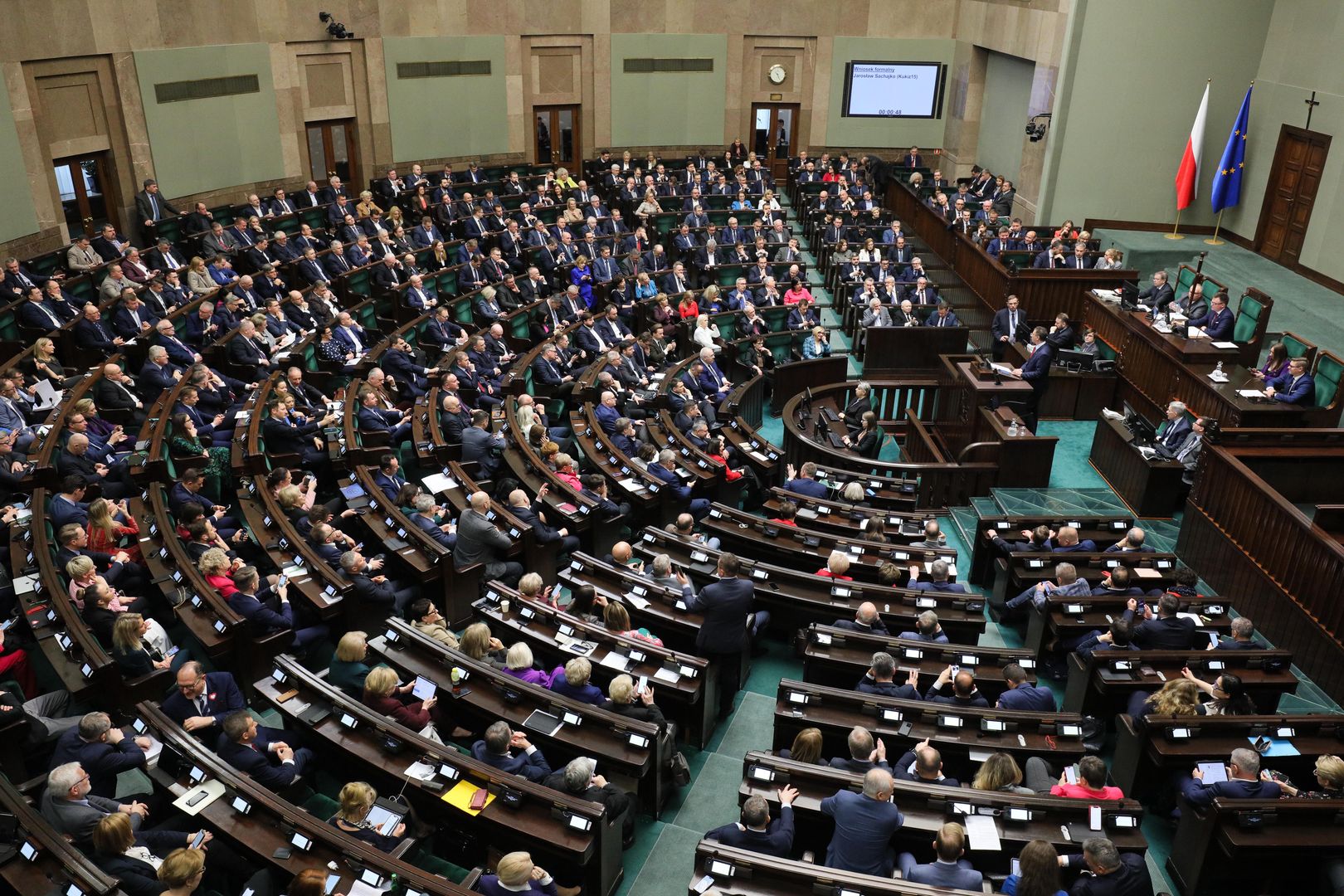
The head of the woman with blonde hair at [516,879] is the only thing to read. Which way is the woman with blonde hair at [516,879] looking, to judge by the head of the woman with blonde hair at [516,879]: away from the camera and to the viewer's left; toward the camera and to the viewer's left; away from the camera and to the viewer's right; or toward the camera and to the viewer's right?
away from the camera and to the viewer's right

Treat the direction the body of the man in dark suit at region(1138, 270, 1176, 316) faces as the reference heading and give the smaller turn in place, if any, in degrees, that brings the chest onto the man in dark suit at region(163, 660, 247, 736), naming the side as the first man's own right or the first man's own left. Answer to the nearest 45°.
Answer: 0° — they already face them

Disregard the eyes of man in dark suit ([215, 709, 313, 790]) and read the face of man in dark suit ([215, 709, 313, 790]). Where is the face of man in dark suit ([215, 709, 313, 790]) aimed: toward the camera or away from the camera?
away from the camera

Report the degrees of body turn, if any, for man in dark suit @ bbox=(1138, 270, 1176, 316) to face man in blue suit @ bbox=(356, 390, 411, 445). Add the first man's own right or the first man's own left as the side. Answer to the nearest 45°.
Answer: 0° — they already face them

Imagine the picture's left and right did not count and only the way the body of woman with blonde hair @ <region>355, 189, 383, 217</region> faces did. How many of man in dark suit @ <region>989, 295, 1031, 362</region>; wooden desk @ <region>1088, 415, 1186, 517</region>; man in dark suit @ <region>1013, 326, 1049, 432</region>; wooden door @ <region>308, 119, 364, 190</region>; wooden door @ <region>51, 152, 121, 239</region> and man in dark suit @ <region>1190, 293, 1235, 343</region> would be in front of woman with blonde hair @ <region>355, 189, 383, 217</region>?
4

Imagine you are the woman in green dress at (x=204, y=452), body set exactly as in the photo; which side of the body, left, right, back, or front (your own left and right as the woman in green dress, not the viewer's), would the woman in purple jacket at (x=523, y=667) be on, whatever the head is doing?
right

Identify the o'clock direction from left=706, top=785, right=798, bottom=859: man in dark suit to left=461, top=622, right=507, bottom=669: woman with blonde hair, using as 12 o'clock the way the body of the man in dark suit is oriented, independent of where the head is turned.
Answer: The woman with blonde hair is roughly at 10 o'clock from the man in dark suit.

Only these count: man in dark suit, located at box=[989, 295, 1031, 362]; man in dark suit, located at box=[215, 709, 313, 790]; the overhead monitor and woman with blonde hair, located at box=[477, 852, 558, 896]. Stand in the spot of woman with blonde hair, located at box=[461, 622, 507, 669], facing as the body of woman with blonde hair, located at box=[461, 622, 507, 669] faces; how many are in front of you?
2

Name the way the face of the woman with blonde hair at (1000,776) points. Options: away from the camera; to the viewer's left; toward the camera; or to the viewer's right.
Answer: away from the camera

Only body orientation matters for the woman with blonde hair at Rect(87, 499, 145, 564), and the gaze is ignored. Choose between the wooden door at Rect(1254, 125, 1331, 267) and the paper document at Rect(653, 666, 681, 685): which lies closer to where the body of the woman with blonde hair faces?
the wooden door

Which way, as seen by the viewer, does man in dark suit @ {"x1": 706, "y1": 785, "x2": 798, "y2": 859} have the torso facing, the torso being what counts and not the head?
away from the camera

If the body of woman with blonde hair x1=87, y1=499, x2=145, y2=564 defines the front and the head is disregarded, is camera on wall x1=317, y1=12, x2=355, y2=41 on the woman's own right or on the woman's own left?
on the woman's own left

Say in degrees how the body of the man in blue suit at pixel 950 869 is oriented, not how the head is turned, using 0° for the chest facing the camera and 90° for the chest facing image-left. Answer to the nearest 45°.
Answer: approximately 180°

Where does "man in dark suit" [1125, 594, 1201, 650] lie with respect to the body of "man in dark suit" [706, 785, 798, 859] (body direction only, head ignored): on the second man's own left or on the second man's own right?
on the second man's own right

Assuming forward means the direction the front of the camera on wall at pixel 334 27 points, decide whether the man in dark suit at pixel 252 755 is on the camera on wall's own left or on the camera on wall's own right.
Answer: on the camera on wall's own right

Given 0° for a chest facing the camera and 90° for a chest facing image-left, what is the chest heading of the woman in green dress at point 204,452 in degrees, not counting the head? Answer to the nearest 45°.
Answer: approximately 270°

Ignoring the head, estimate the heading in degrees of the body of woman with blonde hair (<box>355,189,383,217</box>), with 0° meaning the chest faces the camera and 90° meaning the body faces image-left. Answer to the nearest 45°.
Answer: approximately 315°
